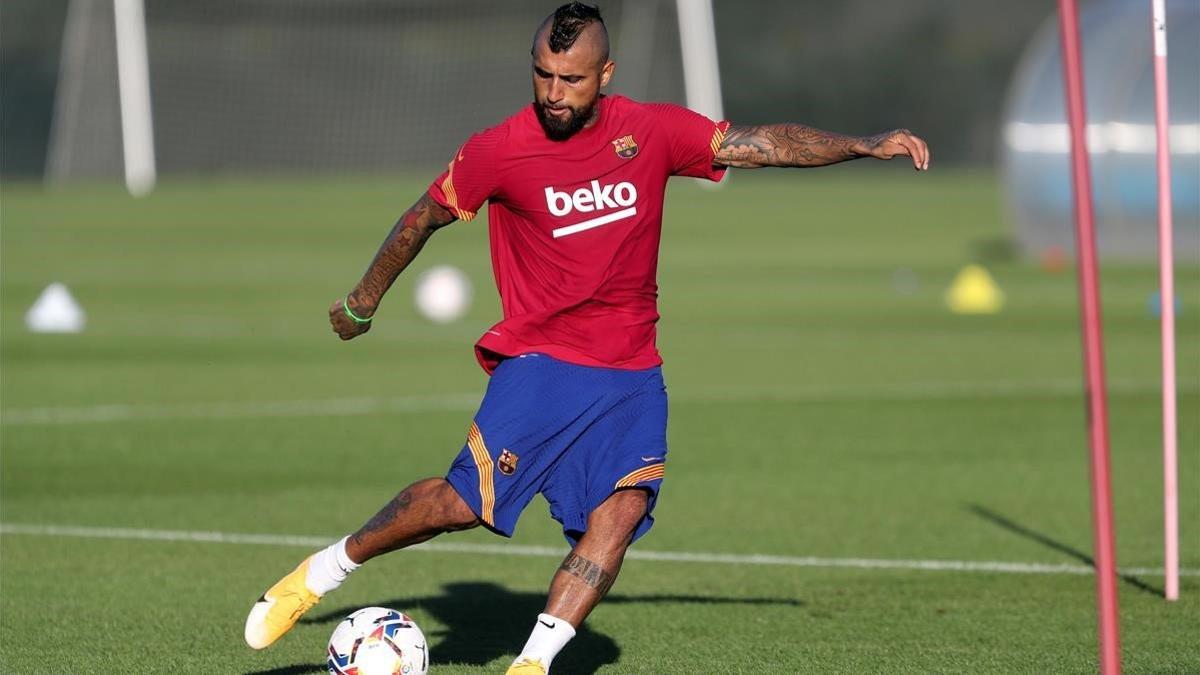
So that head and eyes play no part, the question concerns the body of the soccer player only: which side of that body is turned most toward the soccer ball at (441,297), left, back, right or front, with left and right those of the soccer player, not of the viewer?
back

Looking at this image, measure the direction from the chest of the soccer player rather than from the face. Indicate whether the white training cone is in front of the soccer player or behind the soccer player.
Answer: behind

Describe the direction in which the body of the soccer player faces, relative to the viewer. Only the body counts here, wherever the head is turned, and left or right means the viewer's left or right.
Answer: facing the viewer

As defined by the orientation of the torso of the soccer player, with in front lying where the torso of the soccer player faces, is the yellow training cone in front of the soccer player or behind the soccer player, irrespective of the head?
behind
